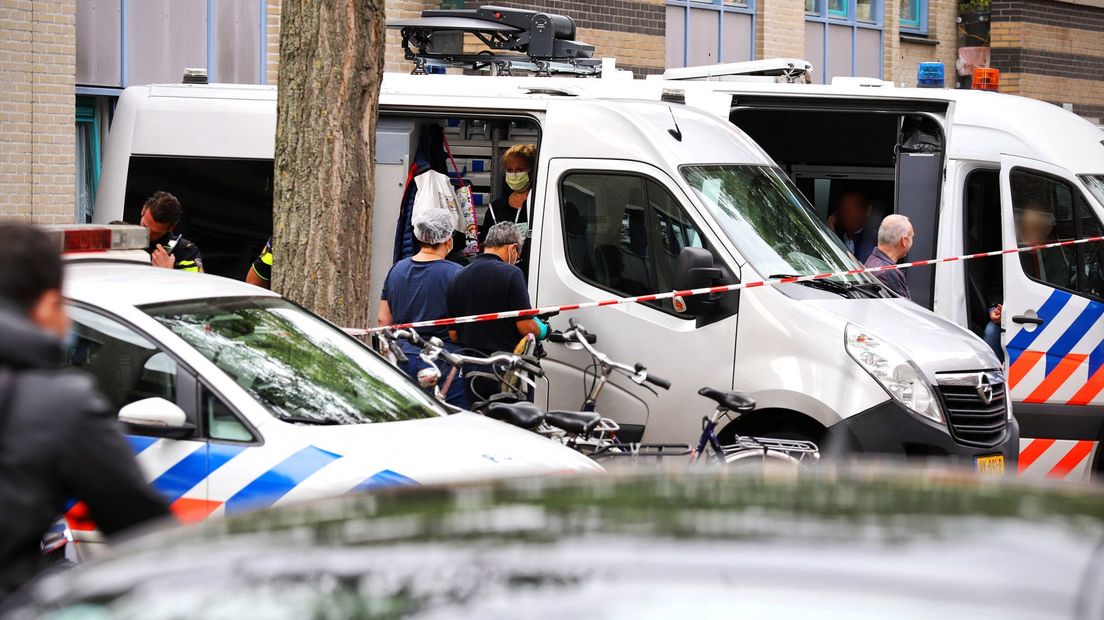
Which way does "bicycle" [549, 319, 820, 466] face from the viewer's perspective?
to the viewer's left

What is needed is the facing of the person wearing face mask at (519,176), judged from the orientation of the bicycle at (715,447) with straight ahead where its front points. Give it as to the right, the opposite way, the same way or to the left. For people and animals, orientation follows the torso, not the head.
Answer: to the left

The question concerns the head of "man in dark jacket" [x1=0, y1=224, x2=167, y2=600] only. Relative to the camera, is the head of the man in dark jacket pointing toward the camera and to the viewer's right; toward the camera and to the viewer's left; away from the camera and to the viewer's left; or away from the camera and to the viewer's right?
away from the camera and to the viewer's right

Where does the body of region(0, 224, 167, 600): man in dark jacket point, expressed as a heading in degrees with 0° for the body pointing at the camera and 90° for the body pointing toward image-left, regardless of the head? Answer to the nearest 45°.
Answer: approximately 225°

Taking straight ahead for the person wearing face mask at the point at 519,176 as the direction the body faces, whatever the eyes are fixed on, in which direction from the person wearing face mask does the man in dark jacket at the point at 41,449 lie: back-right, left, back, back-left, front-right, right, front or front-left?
front

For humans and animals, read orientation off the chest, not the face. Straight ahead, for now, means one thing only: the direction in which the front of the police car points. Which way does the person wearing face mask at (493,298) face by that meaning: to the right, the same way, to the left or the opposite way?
to the left

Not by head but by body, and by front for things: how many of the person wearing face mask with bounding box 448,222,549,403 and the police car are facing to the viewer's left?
0

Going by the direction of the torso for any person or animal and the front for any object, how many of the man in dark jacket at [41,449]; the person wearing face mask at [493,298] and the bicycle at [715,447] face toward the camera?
0

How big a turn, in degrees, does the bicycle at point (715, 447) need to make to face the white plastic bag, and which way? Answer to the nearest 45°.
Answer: approximately 45° to its right

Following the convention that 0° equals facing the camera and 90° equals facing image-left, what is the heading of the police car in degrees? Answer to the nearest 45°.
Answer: approximately 315°

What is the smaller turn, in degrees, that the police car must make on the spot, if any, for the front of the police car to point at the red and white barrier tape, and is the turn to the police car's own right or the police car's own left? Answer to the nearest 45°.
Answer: approximately 90° to the police car's own left

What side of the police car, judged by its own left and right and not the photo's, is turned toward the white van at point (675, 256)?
left

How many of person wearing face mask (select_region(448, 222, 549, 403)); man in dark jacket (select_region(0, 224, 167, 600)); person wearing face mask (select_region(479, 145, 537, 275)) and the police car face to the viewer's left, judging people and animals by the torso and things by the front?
0

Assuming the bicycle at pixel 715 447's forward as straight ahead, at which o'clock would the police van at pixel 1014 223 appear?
The police van is roughly at 4 o'clock from the bicycle.

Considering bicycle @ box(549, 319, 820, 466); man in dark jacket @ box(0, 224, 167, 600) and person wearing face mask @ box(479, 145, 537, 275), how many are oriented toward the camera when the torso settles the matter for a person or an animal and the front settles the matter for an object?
1

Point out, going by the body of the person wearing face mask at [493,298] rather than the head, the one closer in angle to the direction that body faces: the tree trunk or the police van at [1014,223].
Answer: the police van

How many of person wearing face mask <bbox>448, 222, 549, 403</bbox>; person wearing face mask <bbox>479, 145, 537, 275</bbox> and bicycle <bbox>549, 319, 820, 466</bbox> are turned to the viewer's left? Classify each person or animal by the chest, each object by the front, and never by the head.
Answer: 1
